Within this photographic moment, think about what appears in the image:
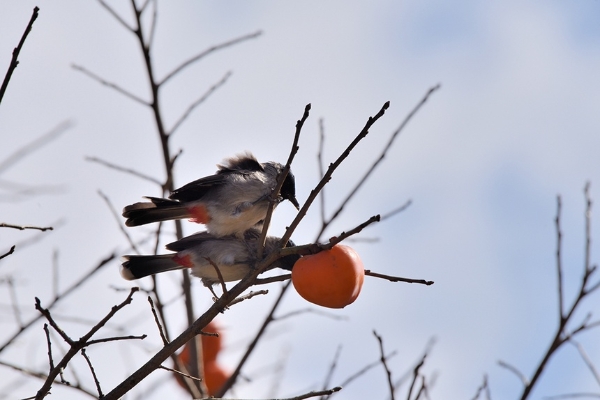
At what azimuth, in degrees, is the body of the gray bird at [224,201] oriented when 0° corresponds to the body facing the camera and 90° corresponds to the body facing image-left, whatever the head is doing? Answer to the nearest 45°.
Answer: approximately 270°

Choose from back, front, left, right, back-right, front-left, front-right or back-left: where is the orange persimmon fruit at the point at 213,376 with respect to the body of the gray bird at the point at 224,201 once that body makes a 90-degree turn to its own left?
front

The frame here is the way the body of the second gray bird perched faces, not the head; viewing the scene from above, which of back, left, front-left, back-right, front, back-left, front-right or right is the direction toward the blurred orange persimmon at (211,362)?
left

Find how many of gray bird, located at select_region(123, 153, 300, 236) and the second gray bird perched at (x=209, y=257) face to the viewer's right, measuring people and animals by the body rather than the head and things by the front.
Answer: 2

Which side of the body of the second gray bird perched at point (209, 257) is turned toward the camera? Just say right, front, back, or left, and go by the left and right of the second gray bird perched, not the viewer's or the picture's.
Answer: right

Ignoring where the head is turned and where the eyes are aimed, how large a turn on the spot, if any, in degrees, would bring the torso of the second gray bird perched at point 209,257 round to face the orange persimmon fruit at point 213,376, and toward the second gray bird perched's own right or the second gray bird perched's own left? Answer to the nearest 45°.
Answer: approximately 90° to the second gray bird perched's own left
